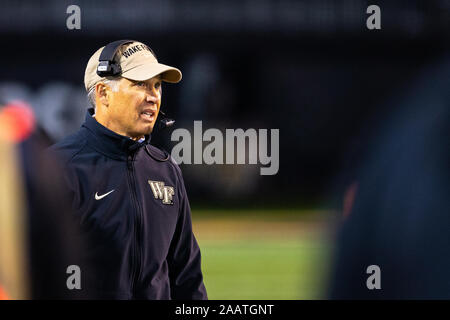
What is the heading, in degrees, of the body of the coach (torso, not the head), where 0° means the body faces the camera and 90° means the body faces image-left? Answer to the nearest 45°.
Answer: approximately 315°
